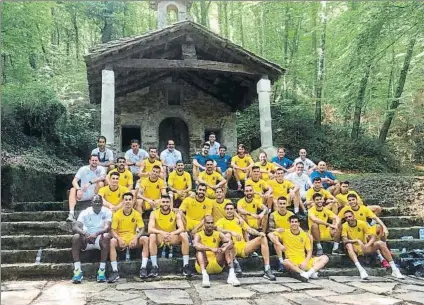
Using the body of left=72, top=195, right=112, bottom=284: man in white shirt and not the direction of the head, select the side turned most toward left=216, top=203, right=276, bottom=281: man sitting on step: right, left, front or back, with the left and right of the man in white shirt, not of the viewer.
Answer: left

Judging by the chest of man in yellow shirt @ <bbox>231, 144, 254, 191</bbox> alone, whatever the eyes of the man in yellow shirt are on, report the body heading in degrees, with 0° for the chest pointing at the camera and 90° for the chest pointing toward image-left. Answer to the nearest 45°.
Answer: approximately 0°

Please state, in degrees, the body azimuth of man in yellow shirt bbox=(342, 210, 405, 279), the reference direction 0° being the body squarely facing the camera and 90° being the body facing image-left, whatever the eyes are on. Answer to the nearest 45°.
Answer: approximately 0°

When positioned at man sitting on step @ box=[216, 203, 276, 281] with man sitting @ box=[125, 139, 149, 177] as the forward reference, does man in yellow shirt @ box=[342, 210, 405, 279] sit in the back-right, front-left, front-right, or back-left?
back-right

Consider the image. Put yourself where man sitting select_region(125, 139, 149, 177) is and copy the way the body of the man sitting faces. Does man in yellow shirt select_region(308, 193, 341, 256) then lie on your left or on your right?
on your left

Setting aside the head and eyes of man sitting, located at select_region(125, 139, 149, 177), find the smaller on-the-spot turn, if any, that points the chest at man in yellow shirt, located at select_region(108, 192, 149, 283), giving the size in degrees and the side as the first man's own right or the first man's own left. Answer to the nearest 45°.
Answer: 0° — they already face them

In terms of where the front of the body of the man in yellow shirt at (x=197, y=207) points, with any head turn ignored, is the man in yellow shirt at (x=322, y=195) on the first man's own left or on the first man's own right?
on the first man's own left
